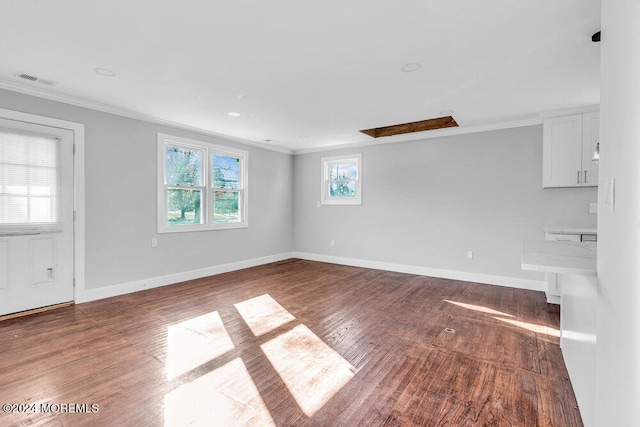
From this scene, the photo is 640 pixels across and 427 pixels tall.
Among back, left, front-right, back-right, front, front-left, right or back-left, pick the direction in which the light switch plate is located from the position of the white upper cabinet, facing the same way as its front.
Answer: front

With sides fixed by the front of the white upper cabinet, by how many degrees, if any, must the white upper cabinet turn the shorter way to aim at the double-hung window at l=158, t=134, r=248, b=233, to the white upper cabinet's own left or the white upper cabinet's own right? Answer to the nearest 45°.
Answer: approximately 45° to the white upper cabinet's own right

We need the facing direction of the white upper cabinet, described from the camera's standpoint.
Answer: facing the viewer

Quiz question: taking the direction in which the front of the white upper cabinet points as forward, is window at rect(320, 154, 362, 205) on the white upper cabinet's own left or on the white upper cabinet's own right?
on the white upper cabinet's own right

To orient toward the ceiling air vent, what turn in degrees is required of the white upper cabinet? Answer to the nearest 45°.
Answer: approximately 45° to its right

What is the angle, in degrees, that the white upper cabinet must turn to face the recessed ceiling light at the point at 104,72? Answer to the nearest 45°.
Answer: approximately 45° to its right

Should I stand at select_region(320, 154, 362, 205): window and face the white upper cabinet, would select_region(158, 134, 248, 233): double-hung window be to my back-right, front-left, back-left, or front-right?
back-right

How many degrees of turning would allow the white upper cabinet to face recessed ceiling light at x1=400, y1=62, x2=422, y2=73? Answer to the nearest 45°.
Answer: approximately 45° to its right

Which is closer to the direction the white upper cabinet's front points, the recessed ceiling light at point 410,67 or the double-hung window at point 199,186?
the recessed ceiling light

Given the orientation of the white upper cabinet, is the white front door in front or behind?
in front
